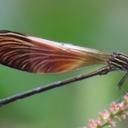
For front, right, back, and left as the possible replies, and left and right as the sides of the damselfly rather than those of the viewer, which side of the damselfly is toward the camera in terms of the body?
right
